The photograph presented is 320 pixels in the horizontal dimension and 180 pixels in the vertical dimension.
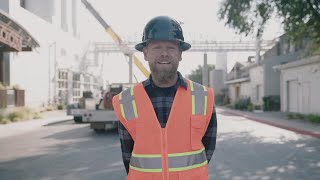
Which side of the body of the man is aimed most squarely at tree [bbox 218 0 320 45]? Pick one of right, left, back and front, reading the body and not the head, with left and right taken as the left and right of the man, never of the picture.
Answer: back

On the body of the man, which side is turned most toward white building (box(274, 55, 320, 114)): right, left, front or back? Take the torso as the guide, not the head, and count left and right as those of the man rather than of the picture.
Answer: back

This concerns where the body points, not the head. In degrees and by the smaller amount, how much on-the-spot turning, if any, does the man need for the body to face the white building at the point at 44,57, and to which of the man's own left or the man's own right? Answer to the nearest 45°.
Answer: approximately 180°

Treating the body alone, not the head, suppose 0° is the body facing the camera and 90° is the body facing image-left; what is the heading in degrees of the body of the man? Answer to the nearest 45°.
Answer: approximately 0°
